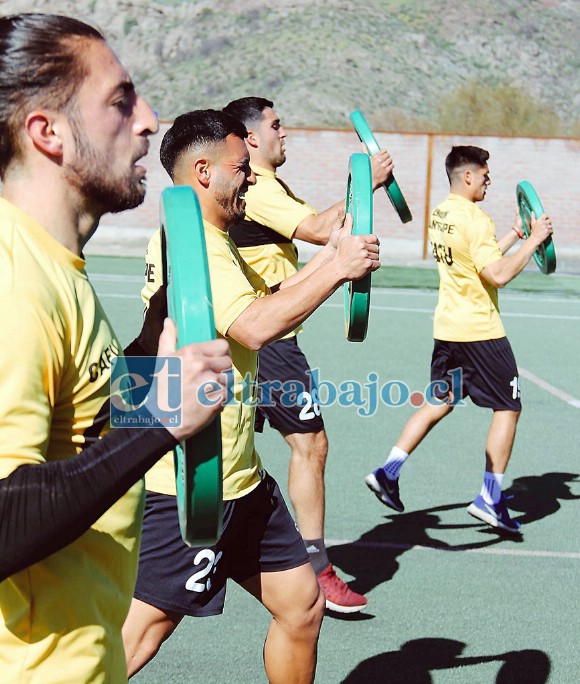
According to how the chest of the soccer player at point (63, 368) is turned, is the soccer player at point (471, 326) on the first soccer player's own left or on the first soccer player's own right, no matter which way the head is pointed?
on the first soccer player's own left

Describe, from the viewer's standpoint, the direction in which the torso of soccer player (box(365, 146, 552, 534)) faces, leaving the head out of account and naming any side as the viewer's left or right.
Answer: facing away from the viewer and to the right of the viewer

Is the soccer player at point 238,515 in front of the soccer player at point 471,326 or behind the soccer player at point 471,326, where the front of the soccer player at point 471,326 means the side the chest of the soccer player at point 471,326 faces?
behind

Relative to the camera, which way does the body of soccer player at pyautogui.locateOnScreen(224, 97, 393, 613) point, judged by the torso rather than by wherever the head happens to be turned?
to the viewer's right

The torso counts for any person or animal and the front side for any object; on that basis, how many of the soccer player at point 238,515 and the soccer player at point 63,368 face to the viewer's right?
2

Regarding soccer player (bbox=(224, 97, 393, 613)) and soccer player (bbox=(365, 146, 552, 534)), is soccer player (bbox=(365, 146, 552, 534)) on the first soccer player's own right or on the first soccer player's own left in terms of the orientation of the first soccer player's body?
on the first soccer player's own left

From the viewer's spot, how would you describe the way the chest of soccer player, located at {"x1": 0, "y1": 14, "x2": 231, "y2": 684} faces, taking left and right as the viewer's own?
facing to the right of the viewer

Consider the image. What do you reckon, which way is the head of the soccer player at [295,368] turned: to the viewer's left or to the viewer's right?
to the viewer's right

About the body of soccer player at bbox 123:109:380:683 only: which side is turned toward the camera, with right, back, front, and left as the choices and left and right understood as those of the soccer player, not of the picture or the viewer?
right

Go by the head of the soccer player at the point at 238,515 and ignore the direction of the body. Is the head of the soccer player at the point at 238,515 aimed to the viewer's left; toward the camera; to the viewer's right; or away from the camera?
to the viewer's right
